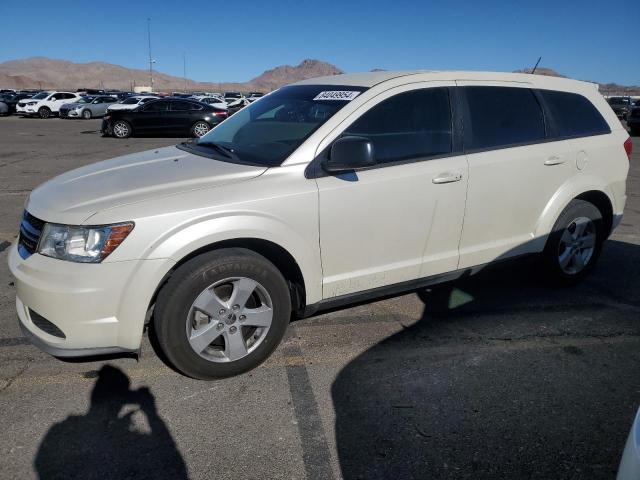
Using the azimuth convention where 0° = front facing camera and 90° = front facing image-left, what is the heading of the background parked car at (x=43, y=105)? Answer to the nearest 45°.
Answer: approximately 45°

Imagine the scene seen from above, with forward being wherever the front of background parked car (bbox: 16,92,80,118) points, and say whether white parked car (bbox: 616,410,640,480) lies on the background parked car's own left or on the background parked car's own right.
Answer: on the background parked car's own left

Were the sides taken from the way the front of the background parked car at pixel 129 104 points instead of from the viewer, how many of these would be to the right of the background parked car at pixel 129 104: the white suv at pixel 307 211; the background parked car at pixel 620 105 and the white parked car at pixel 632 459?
0

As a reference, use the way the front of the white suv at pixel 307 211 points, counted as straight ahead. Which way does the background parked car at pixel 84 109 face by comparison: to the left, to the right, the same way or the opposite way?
the same way

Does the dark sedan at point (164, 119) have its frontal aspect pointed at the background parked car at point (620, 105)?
no

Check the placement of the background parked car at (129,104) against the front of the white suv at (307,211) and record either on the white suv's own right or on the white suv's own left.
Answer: on the white suv's own right

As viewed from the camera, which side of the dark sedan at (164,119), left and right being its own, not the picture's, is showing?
left

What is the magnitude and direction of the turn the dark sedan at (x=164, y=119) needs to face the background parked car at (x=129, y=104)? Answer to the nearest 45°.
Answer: approximately 90° to its right

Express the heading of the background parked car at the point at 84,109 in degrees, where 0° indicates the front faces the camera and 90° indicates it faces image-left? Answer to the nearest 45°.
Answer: approximately 45°

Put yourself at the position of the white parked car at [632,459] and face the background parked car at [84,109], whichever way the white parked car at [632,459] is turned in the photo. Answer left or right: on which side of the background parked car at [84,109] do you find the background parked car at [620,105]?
right

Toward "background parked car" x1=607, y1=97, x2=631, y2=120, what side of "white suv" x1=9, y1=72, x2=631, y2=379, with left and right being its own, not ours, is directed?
back

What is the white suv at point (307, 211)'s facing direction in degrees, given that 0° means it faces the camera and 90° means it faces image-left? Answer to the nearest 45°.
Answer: approximately 45°

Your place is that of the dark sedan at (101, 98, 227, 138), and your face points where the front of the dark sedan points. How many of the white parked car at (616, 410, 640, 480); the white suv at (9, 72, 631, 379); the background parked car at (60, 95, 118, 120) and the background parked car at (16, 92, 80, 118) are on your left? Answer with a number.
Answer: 2

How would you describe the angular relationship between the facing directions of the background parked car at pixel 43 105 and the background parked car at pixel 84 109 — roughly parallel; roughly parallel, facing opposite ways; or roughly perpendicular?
roughly parallel

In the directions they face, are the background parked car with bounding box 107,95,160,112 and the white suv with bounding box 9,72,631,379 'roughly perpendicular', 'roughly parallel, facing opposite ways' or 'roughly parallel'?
roughly parallel

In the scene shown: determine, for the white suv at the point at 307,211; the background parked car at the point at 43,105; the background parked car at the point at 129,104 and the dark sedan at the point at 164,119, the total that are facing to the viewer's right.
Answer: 0
